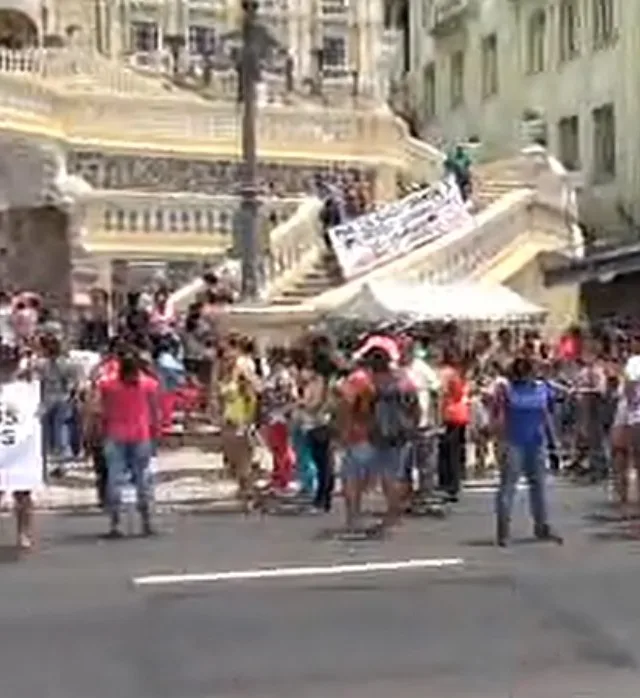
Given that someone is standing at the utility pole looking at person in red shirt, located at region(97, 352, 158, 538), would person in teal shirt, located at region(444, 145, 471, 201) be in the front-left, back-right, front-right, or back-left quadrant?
back-left

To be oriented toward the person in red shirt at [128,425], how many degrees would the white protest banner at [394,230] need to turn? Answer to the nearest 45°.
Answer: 0° — it already faces them

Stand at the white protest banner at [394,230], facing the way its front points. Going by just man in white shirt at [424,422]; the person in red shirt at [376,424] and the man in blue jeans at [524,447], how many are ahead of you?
3

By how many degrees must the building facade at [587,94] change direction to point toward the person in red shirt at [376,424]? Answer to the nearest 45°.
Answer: approximately 45° to its left

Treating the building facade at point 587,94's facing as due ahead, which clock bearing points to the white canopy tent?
The white canopy tent is roughly at 11 o'clock from the building facade.

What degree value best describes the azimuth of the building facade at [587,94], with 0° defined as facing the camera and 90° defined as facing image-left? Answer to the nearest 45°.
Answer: approximately 45°

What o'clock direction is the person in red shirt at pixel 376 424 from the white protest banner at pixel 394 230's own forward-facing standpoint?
The person in red shirt is roughly at 12 o'clock from the white protest banner.

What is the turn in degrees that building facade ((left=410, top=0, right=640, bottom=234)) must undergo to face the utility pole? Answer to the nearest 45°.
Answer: approximately 45° to its left

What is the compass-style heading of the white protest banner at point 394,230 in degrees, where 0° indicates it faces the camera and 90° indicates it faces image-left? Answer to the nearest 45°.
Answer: approximately 0°

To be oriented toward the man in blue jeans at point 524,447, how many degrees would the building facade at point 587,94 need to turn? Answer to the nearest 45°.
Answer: approximately 45° to its left
